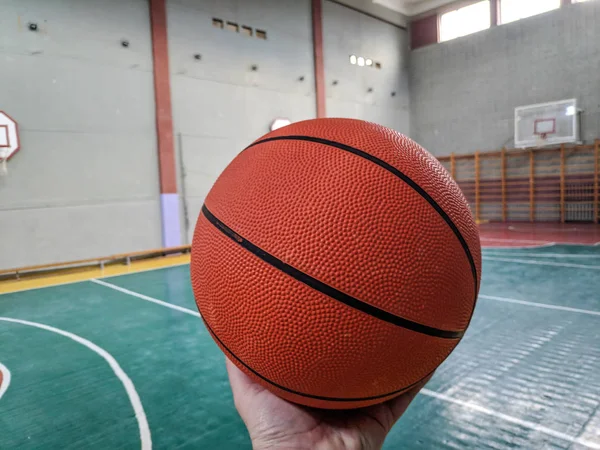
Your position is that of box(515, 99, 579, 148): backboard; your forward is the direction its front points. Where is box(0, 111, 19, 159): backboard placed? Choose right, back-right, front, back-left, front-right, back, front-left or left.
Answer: front

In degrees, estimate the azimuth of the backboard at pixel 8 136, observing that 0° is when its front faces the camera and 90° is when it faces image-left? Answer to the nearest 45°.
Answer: approximately 315°

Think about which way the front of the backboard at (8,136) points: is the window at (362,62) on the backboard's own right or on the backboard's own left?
on the backboard's own left

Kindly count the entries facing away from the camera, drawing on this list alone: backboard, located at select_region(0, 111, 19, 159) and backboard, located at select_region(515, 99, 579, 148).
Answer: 0

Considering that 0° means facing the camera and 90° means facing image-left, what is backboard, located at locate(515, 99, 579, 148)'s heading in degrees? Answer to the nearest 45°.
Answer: approximately 45°

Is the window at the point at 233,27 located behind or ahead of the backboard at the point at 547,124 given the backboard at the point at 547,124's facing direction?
ahead

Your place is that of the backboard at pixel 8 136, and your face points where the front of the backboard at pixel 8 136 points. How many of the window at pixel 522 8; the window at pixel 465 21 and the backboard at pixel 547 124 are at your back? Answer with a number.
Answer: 0

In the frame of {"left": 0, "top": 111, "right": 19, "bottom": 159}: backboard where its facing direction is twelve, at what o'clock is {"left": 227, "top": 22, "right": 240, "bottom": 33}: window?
The window is roughly at 10 o'clock from the backboard.

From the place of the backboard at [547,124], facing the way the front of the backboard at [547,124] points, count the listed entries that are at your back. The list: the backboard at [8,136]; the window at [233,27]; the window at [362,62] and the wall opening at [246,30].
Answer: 0

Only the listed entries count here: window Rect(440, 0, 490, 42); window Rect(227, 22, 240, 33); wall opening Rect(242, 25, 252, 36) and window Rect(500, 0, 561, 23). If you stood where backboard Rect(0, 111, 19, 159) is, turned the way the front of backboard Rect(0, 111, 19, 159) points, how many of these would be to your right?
0
